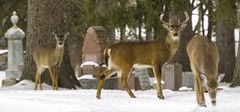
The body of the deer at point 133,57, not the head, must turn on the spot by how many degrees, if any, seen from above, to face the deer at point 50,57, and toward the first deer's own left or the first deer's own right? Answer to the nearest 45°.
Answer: approximately 135° to the first deer's own left

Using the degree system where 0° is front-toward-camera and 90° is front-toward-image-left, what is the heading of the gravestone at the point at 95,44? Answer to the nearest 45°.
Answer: approximately 45°

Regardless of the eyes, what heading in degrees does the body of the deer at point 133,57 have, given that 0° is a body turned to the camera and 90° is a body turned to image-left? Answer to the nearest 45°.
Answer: approximately 270°

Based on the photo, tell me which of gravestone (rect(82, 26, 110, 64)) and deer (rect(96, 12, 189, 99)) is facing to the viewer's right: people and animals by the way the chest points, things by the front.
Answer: the deer
